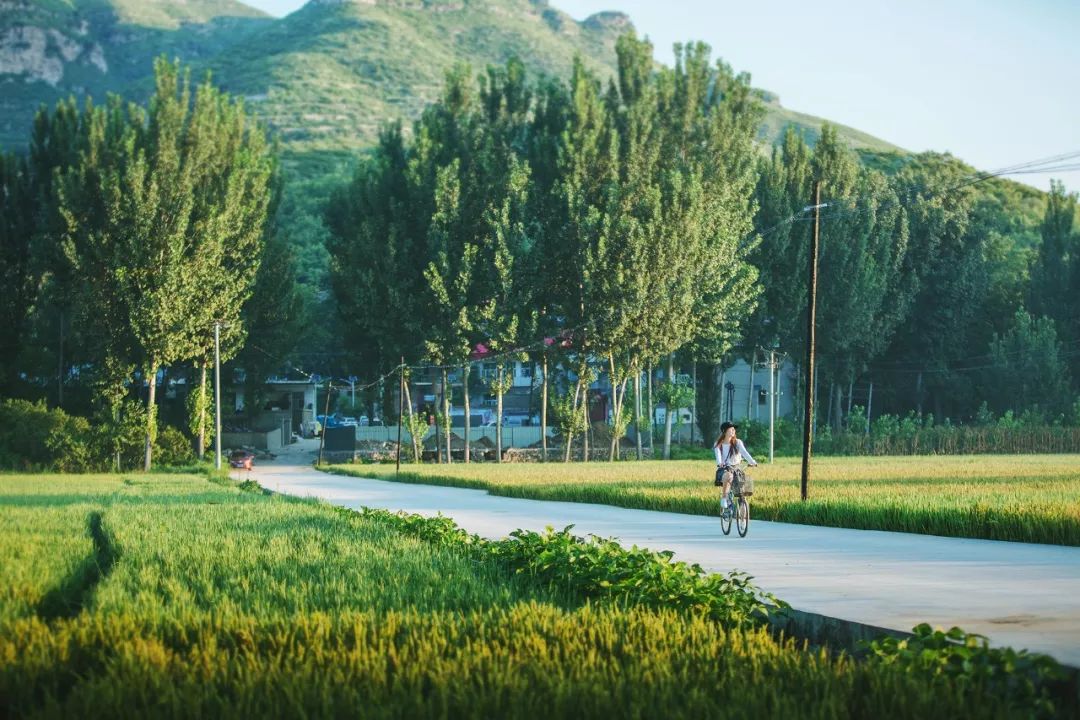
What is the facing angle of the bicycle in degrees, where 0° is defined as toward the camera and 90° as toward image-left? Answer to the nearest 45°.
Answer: approximately 315°

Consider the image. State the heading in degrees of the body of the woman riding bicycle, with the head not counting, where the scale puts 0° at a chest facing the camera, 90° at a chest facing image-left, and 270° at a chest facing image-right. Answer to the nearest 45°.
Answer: approximately 315°
